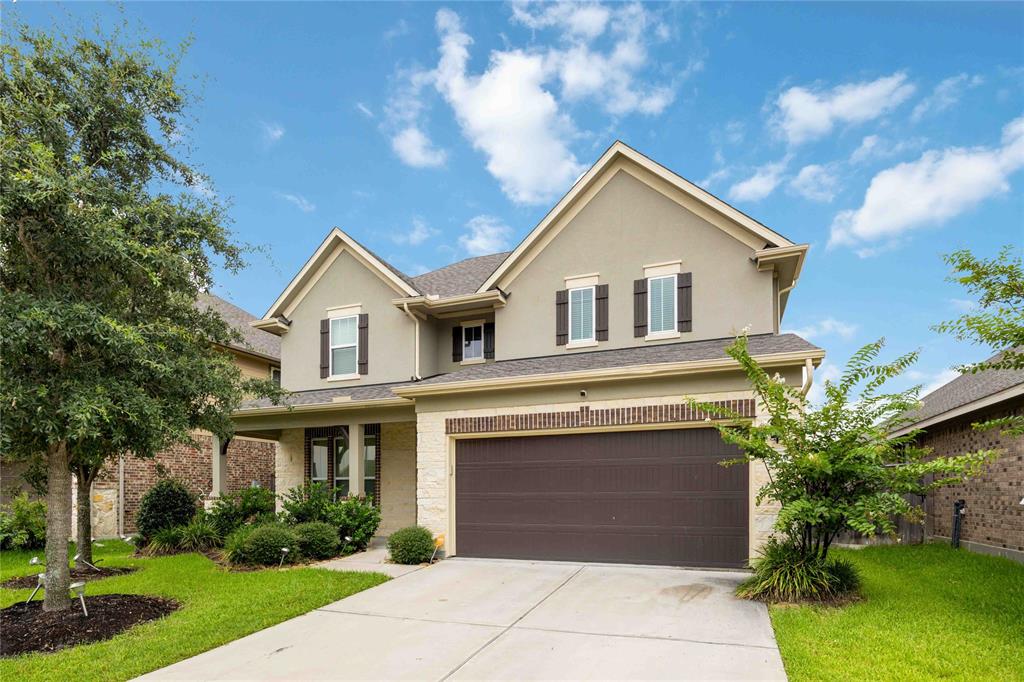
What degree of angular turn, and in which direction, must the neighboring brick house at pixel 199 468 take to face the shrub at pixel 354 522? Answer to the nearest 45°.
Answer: approximately 45° to its left

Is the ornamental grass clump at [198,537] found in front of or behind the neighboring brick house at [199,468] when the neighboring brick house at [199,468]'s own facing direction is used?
in front

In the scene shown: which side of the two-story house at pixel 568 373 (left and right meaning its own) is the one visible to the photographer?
front

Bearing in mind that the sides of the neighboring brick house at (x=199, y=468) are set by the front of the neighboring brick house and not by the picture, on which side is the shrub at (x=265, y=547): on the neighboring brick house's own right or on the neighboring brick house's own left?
on the neighboring brick house's own left

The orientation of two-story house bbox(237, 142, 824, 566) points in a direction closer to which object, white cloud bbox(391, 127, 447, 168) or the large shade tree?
the large shade tree

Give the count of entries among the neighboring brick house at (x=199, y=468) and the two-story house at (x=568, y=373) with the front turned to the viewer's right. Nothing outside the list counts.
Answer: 0

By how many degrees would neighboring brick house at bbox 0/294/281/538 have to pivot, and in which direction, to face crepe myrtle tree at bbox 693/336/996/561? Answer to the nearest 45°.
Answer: approximately 45° to its left

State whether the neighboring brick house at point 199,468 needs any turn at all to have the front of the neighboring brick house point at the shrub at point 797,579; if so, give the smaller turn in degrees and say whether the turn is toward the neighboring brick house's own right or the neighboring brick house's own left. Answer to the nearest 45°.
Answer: approximately 45° to the neighboring brick house's own left

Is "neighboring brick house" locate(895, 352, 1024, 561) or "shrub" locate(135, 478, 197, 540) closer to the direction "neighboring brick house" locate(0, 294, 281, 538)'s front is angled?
the shrub

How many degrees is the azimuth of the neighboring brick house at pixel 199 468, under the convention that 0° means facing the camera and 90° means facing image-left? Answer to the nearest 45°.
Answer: approximately 45°
